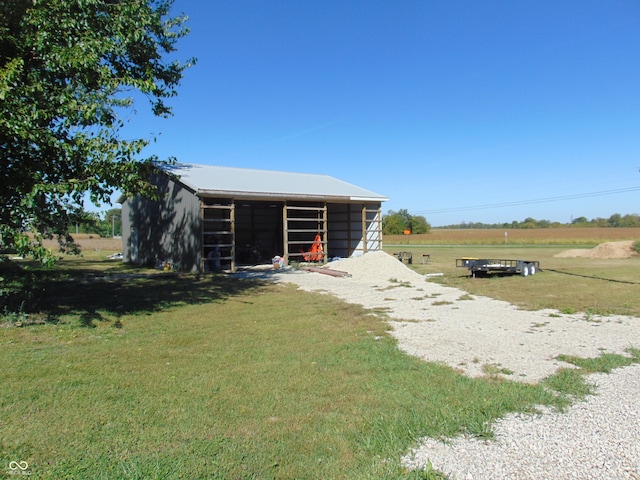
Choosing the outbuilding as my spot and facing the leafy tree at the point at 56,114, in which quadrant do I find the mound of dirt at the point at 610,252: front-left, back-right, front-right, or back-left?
back-left

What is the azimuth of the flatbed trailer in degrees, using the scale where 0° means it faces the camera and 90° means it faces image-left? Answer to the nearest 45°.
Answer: approximately 45°

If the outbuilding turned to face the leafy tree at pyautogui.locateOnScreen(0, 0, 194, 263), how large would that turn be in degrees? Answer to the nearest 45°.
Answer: approximately 45° to its right

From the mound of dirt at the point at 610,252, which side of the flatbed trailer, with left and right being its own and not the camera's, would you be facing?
back

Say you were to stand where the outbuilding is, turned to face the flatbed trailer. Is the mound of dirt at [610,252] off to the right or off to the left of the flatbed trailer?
left
